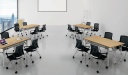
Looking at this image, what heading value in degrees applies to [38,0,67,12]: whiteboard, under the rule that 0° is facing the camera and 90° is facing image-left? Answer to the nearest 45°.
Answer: approximately 0°
